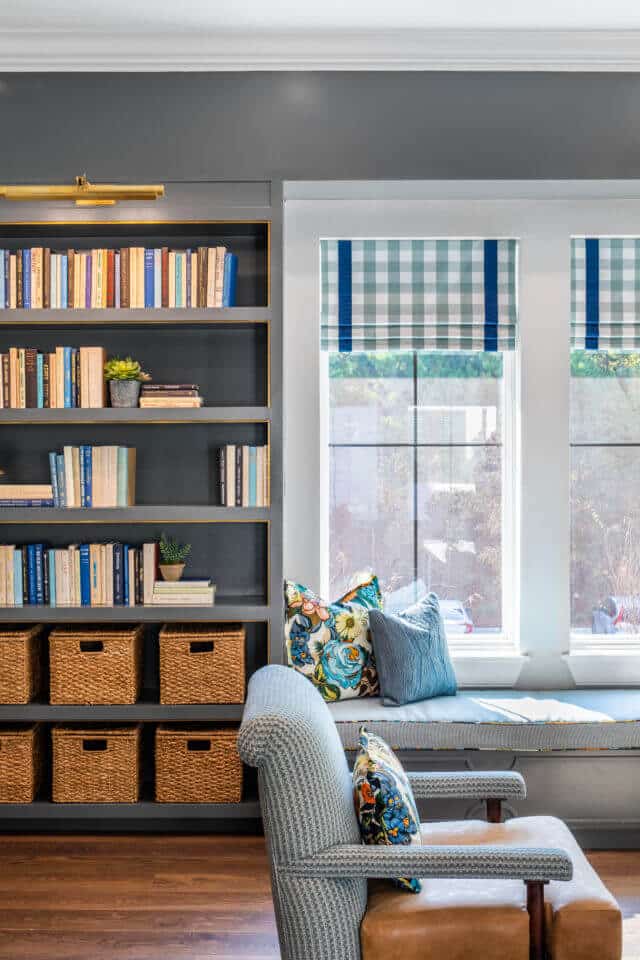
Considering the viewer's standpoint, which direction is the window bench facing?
facing the viewer

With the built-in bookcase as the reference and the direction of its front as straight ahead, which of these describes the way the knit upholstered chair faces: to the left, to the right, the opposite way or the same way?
to the left

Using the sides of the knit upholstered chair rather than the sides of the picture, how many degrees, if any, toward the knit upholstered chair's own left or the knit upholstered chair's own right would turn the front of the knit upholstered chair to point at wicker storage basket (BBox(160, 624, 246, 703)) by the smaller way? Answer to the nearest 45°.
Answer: approximately 135° to the knit upholstered chair's own left

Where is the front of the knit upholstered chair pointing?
to the viewer's right

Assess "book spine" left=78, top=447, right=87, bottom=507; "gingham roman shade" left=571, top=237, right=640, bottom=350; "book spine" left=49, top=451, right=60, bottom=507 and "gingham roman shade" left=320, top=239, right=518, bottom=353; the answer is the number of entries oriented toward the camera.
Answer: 4

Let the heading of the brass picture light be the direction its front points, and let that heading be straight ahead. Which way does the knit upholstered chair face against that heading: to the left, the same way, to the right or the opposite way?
to the left

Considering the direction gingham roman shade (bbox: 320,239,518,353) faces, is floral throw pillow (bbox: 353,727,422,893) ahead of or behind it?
ahead

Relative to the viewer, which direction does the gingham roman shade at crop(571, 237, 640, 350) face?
toward the camera

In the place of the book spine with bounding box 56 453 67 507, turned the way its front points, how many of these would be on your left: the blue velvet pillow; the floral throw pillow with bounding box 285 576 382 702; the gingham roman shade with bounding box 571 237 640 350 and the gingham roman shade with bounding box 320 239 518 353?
4

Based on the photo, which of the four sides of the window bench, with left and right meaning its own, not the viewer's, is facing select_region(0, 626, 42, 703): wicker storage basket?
right

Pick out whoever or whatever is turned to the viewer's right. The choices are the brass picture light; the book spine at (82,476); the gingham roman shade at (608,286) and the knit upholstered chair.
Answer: the knit upholstered chair

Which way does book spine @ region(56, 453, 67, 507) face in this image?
toward the camera

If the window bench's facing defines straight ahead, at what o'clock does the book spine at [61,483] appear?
The book spine is roughly at 3 o'clock from the window bench.
